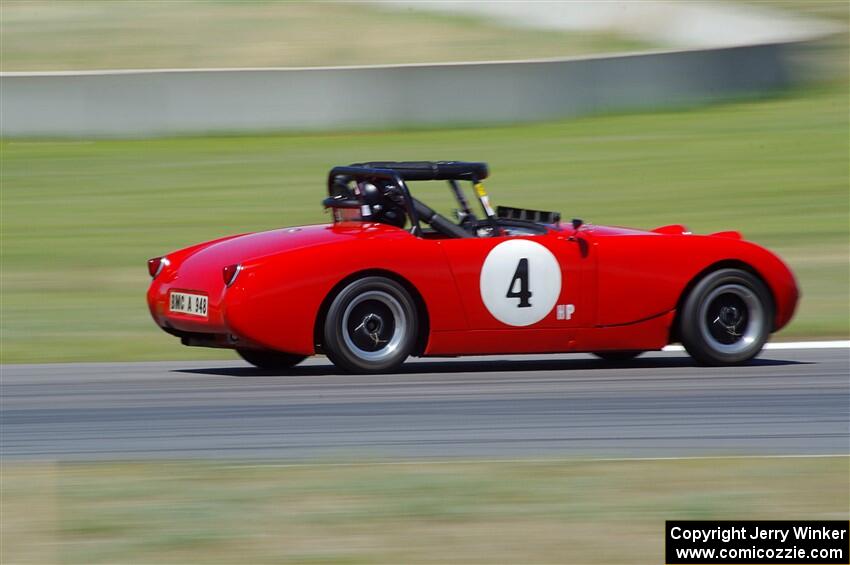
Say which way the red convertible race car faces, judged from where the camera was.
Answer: facing away from the viewer and to the right of the viewer

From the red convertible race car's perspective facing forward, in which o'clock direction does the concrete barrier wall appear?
The concrete barrier wall is roughly at 10 o'clock from the red convertible race car.
